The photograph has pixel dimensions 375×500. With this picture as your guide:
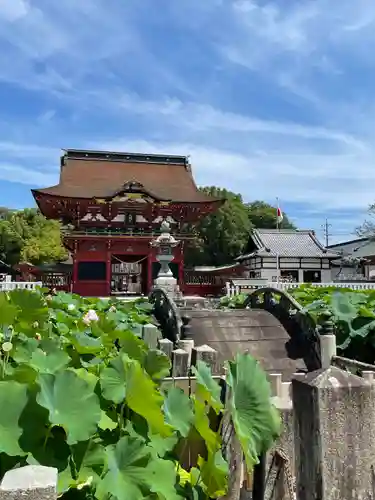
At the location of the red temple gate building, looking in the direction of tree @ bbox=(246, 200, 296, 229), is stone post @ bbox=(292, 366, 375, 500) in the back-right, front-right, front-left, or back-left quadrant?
back-right

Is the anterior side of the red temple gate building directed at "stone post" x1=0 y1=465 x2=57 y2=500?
yes

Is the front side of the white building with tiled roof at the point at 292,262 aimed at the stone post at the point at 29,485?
yes

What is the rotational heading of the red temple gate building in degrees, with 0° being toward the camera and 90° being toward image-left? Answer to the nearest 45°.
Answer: approximately 0°

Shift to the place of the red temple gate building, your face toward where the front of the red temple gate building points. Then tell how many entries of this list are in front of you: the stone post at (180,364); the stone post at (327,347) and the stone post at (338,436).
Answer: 3

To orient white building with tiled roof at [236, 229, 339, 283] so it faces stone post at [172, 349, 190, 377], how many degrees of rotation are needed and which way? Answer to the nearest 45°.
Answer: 0° — it already faces it

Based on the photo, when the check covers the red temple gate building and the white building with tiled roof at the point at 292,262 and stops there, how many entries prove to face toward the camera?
2

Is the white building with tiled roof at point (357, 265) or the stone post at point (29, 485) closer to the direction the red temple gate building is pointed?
the stone post

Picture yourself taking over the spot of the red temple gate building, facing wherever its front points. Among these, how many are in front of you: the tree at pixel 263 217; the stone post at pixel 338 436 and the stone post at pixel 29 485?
2

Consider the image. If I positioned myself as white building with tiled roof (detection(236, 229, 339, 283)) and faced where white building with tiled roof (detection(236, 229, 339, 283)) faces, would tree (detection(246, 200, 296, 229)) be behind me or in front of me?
behind

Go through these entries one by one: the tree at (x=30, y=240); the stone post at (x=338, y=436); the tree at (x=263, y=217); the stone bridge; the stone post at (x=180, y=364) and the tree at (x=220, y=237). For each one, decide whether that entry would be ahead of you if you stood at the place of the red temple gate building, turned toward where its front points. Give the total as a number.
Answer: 3

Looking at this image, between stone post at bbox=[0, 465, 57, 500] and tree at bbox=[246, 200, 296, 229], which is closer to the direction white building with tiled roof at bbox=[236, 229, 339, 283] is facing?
the stone post
